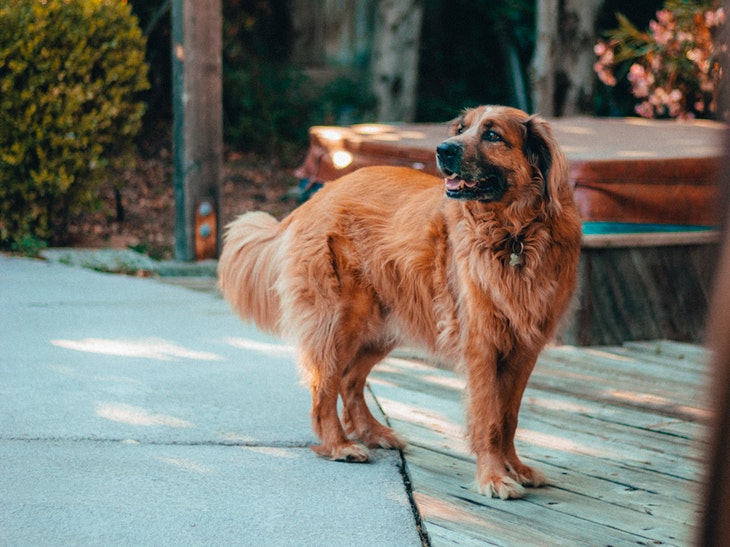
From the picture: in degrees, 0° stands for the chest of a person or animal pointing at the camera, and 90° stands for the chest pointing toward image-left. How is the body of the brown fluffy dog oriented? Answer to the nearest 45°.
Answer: approximately 315°

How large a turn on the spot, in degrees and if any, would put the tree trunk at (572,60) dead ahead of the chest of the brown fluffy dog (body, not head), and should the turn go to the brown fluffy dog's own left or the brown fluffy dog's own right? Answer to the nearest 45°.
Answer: approximately 135° to the brown fluffy dog's own left

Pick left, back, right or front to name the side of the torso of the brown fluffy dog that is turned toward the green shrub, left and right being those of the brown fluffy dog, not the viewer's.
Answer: back

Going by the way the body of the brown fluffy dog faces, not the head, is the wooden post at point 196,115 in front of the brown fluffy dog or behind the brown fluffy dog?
behind

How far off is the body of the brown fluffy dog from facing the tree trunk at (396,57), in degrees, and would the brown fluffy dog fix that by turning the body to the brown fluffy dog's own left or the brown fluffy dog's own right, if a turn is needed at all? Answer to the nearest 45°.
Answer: approximately 135° to the brown fluffy dog's own left

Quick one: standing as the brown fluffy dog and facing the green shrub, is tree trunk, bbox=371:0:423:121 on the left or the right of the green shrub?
right
